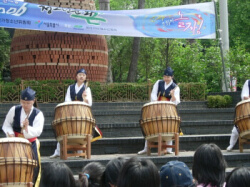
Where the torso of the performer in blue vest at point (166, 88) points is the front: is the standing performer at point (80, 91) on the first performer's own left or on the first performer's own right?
on the first performer's own right

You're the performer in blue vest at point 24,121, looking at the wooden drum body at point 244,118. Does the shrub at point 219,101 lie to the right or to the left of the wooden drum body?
left

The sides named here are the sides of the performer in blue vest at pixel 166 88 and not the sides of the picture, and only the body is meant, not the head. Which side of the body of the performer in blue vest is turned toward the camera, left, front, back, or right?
front

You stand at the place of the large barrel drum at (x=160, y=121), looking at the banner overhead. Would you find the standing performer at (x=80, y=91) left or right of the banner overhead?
left

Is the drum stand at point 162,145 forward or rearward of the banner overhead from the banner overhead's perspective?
forward

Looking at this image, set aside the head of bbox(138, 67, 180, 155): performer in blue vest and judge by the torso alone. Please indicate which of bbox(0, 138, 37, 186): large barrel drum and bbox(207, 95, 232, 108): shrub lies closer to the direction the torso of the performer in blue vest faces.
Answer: the large barrel drum

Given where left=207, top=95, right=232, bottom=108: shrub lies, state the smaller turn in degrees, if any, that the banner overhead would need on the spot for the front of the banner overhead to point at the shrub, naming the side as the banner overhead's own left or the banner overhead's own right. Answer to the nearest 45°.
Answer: approximately 45° to the banner overhead's own left

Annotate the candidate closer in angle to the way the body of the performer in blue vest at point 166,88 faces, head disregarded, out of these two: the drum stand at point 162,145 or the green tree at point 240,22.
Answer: the drum stand

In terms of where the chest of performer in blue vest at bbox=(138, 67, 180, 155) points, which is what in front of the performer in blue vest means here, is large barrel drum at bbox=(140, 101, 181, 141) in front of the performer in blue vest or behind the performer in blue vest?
in front

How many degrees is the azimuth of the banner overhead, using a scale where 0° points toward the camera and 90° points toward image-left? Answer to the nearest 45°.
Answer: approximately 0°

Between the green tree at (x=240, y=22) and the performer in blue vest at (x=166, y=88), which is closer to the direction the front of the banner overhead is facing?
the performer in blue vest

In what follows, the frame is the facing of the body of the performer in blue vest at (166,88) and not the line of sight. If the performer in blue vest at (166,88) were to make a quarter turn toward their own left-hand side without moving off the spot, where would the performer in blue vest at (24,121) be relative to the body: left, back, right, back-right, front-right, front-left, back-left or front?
back-right

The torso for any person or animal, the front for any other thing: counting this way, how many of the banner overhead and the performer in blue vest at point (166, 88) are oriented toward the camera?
2

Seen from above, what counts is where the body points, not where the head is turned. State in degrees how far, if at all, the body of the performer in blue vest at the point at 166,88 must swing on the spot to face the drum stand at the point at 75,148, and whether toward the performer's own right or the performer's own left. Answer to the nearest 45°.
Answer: approximately 45° to the performer's own right
